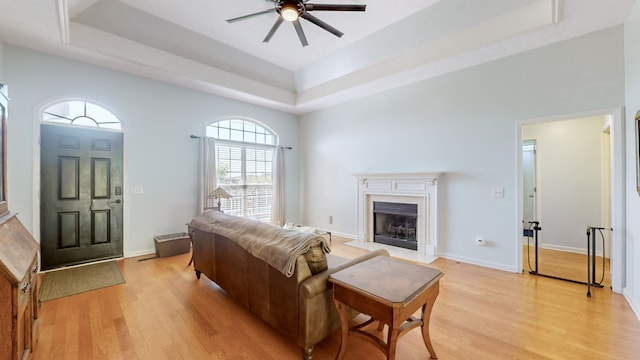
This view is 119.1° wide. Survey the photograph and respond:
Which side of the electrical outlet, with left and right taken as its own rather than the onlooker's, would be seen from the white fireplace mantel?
right

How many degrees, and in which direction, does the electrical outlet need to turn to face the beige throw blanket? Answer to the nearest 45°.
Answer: approximately 45° to its right

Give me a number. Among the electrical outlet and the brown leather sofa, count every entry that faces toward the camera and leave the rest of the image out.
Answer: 1

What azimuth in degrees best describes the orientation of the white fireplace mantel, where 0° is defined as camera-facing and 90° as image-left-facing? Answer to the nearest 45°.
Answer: approximately 45°

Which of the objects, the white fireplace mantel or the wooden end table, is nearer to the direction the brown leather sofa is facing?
the white fireplace mantel

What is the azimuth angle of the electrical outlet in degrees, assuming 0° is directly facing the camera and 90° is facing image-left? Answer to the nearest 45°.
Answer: approximately 0°
